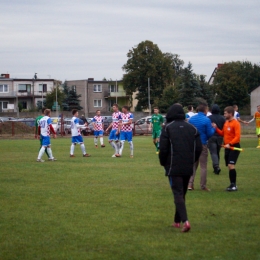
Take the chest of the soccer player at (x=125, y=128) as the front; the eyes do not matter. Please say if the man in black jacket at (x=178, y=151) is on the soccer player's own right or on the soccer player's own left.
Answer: on the soccer player's own left

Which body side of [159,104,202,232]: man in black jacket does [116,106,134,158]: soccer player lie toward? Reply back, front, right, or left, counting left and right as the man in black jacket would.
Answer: front

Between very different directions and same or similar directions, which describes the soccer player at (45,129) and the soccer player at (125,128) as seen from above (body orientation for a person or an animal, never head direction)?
very different directions

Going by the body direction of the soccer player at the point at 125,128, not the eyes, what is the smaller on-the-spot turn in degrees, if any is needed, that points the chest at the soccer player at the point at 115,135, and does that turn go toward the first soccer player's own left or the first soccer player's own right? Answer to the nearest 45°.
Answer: approximately 90° to the first soccer player's own right

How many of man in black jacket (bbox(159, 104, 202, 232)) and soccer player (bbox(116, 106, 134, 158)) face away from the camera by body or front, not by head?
1

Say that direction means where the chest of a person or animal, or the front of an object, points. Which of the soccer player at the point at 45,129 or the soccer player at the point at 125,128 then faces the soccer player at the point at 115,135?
the soccer player at the point at 45,129

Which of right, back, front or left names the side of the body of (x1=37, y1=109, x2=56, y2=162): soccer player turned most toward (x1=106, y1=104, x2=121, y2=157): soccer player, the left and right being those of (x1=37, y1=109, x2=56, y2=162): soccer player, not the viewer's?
front

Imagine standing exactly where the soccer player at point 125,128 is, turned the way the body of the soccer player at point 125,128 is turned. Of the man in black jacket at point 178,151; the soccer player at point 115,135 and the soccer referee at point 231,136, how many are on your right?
1

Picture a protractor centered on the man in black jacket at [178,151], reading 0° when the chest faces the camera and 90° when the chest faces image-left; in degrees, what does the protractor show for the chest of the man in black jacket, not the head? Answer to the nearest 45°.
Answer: approximately 180°

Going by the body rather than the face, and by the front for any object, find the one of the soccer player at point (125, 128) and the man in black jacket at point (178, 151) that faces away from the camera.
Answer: the man in black jacket

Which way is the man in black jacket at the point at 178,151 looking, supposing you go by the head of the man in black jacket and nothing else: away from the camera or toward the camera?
away from the camera
